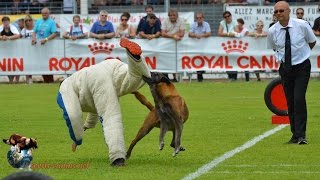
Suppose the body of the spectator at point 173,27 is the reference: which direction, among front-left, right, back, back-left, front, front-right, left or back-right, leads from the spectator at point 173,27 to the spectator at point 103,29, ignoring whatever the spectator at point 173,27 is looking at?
right

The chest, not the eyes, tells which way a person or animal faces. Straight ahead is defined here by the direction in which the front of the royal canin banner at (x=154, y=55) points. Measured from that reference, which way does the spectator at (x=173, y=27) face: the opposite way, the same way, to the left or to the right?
the same way

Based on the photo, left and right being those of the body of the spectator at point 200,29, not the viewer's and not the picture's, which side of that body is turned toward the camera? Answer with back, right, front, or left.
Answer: front

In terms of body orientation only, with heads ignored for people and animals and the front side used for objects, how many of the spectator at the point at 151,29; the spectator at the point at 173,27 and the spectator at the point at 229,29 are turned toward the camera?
3

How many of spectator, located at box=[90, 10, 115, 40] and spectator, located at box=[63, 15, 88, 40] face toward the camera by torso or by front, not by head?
2

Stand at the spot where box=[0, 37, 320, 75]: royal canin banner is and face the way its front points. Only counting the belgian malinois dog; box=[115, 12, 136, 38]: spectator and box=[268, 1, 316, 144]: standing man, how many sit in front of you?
2

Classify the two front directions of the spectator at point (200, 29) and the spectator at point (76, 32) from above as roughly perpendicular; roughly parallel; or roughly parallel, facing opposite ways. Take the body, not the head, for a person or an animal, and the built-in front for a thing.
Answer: roughly parallel

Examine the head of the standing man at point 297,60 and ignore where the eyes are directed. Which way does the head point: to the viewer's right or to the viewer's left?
to the viewer's left

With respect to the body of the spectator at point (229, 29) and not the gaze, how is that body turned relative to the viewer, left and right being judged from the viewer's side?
facing the viewer

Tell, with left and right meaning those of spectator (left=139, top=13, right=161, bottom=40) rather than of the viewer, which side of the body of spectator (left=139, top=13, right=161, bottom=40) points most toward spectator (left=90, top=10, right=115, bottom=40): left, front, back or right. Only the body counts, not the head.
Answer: right

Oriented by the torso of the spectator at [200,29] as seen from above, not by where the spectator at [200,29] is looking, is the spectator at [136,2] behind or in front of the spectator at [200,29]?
behind

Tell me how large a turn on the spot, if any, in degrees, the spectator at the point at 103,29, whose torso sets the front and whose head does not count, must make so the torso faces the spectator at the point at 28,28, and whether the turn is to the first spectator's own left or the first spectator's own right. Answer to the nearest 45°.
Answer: approximately 135° to the first spectator's own right

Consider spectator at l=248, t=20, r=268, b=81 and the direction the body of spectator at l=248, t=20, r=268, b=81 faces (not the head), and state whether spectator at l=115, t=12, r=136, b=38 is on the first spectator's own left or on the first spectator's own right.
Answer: on the first spectator's own right

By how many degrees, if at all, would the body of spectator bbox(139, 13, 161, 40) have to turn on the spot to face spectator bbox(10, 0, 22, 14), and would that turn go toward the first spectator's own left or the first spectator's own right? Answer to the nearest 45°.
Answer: approximately 135° to the first spectator's own right

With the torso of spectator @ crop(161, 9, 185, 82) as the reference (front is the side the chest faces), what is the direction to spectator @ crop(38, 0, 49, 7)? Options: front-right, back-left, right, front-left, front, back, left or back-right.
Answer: back-right

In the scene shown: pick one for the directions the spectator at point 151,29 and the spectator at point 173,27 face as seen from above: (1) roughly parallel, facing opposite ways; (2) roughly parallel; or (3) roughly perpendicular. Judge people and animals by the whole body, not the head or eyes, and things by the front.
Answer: roughly parallel

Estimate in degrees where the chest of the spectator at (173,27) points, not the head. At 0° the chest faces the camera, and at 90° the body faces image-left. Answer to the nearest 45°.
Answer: approximately 0°

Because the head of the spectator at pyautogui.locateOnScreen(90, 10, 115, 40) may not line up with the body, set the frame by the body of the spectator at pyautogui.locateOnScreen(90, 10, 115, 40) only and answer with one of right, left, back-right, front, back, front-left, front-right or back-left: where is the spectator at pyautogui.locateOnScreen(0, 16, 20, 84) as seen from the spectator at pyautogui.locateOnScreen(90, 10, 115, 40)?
right

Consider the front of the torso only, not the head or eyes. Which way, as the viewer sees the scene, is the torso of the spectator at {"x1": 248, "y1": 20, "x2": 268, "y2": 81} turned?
toward the camera
